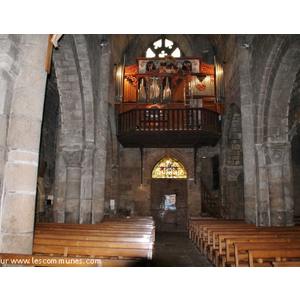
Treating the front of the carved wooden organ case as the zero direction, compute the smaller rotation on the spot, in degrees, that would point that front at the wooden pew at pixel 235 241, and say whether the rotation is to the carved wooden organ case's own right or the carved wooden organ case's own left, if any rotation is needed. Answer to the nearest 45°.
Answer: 0° — it already faces it

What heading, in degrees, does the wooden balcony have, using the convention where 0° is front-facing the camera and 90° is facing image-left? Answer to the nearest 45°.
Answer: approximately 0°

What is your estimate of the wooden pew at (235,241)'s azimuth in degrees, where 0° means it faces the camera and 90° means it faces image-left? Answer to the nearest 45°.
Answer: approximately 0°

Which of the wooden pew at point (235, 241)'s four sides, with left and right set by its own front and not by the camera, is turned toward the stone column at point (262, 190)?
back

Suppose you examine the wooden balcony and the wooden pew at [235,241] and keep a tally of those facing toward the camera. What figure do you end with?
2
